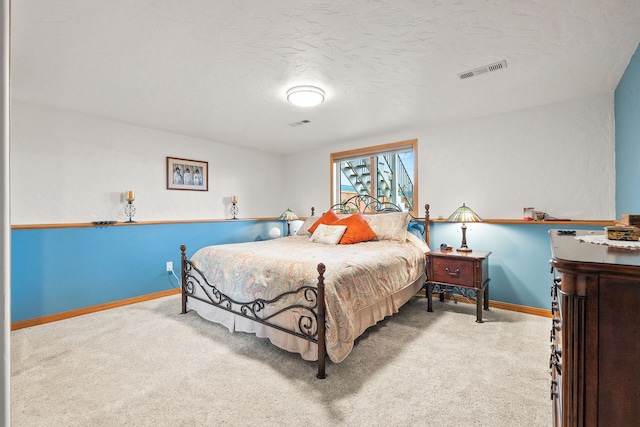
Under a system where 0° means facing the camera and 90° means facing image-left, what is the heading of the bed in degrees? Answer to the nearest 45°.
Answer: approximately 45°

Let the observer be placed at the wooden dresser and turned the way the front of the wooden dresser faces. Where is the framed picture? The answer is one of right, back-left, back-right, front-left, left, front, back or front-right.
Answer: front

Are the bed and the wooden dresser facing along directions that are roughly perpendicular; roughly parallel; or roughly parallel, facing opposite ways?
roughly perpendicular

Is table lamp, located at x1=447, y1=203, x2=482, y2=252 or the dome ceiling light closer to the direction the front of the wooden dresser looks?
the dome ceiling light

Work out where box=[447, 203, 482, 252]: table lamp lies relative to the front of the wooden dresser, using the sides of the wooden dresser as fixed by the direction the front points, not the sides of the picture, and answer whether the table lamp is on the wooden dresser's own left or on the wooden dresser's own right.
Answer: on the wooden dresser's own right

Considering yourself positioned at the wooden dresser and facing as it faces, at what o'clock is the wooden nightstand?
The wooden nightstand is roughly at 2 o'clock from the wooden dresser.

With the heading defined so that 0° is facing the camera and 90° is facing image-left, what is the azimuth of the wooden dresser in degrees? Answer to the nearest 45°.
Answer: approximately 90°

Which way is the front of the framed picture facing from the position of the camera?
facing the viewer and to the right of the viewer

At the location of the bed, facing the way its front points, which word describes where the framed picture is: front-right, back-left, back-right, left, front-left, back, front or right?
right

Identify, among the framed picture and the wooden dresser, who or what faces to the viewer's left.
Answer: the wooden dresser

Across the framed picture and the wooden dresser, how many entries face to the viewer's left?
1

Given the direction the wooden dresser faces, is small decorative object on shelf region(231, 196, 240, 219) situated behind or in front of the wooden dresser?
in front
